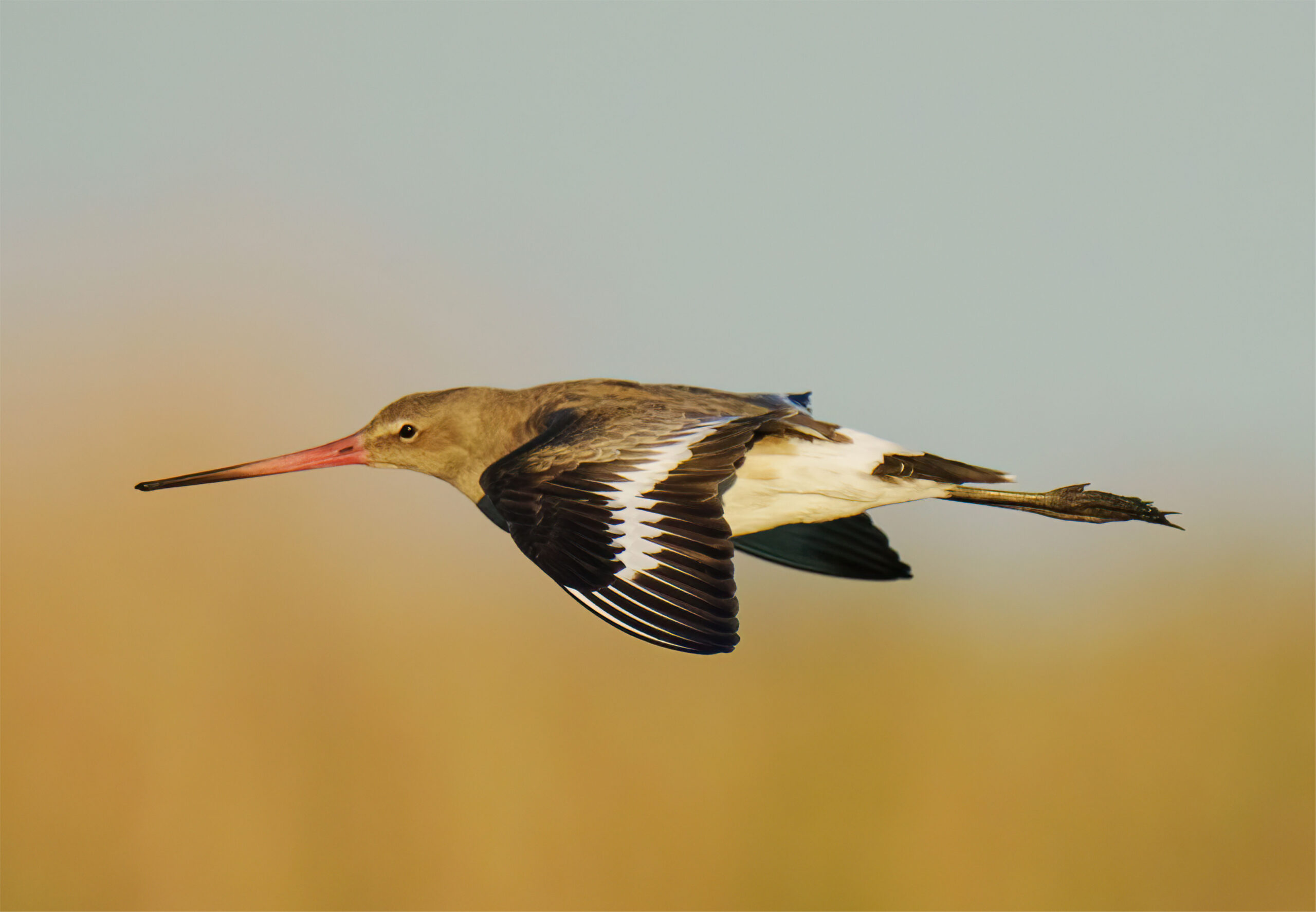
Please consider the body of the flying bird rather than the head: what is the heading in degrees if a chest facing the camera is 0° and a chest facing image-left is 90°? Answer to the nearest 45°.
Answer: approximately 90°
